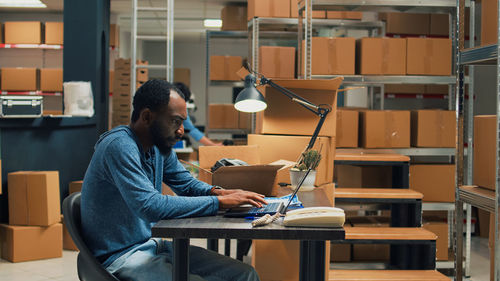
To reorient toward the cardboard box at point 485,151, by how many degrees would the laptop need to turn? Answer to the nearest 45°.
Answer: approximately 135° to its right

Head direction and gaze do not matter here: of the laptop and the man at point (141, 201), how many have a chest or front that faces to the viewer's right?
1

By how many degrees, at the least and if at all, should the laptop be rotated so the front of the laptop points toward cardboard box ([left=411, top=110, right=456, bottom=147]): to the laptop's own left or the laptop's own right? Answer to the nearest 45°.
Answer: approximately 135° to the laptop's own right

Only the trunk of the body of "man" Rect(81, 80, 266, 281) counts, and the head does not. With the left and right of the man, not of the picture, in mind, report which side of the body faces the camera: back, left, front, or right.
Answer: right

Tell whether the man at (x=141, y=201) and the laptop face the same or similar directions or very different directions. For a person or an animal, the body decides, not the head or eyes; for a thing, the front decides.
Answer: very different directions

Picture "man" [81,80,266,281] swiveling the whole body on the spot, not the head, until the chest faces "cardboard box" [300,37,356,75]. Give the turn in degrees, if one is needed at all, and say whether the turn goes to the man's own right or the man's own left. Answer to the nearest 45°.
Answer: approximately 45° to the man's own left

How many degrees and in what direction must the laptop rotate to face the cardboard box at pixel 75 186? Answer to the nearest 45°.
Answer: approximately 45° to its right

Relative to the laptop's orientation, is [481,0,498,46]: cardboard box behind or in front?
behind

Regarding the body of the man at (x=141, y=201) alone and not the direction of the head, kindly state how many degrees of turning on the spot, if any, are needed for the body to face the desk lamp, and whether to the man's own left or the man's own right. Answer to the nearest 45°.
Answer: approximately 45° to the man's own left

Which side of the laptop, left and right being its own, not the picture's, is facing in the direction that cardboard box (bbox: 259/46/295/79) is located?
right

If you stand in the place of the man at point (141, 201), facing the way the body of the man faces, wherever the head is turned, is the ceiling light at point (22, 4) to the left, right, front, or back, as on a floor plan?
left

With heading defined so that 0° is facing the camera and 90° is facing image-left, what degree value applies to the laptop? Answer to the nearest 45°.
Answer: approximately 90°
